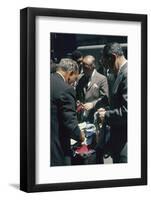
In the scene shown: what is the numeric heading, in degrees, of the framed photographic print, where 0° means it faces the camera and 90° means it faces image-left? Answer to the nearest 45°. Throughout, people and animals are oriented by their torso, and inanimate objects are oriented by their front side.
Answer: approximately 315°
